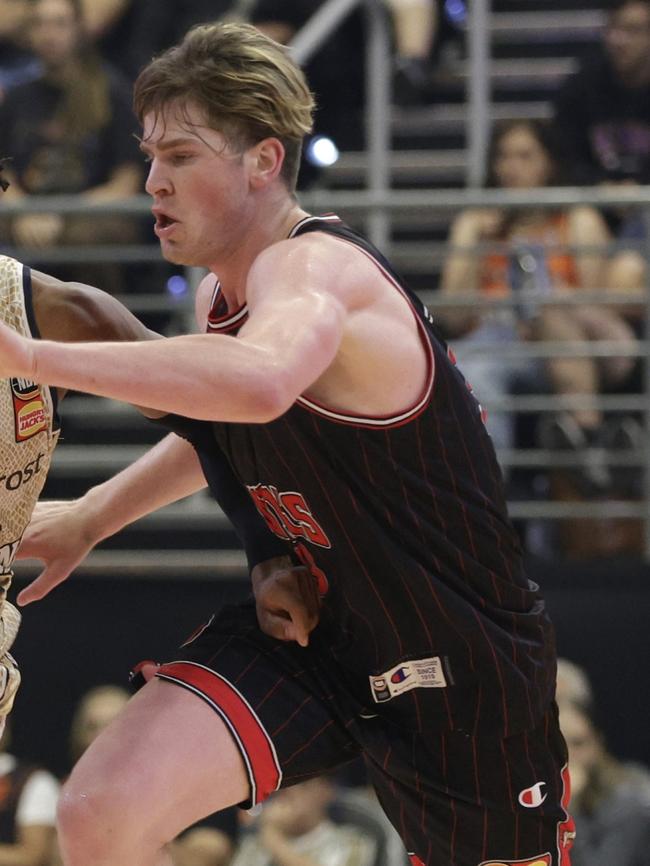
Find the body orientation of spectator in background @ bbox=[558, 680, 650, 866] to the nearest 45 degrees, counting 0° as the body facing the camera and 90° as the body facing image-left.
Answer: approximately 45°

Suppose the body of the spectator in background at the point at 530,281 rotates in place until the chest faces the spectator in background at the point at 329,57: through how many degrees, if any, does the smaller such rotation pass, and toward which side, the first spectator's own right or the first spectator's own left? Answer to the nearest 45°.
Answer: approximately 135° to the first spectator's own right
